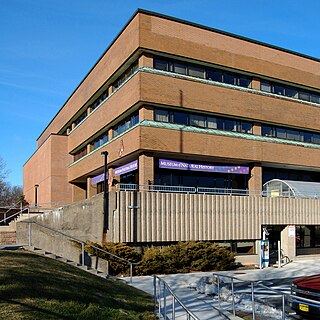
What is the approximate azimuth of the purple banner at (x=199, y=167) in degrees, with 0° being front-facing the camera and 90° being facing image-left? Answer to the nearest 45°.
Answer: approximately 315°

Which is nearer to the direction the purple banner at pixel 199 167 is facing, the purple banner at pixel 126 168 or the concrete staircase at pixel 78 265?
the concrete staircase

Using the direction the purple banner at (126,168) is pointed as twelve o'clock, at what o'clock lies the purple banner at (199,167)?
the purple banner at (199,167) is roughly at 8 o'clock from the purple banner at (126,168).

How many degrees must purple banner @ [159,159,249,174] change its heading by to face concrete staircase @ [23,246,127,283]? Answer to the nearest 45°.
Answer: approximately 45° to its right

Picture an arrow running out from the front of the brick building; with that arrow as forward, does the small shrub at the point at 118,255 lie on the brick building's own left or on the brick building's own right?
on the brick building's own right

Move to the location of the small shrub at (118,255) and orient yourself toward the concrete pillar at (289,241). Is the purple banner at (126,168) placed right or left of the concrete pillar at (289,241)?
left
